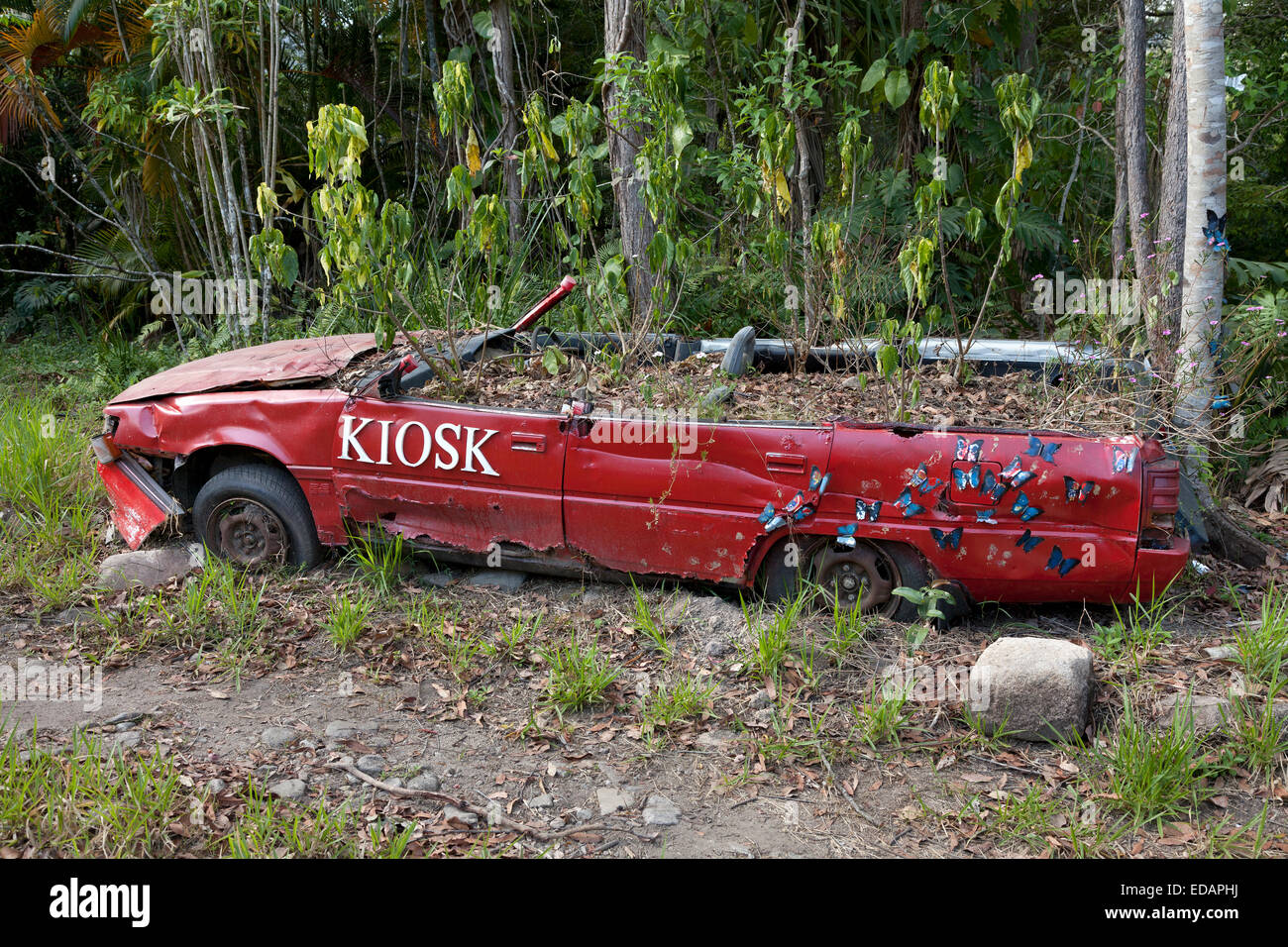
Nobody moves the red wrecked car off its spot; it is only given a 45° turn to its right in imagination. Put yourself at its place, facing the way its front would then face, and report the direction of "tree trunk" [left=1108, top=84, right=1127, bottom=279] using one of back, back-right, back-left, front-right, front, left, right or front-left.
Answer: right

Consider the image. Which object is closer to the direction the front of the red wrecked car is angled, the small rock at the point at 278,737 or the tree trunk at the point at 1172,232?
the small rock

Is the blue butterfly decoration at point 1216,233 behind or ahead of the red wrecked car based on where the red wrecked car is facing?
behind

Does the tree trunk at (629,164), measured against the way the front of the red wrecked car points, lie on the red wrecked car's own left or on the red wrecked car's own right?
on the red wrecked car's own right

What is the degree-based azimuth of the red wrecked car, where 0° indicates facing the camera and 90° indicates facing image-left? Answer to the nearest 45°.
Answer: approximately 90°

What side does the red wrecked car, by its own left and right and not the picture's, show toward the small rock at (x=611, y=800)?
left

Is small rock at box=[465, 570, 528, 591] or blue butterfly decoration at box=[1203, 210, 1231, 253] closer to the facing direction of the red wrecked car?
the small rock

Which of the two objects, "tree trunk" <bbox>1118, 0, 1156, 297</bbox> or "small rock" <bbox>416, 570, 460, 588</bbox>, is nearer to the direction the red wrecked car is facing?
the small rock

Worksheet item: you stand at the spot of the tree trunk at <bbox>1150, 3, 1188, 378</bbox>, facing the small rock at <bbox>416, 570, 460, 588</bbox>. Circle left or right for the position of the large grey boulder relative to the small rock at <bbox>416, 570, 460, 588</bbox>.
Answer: left

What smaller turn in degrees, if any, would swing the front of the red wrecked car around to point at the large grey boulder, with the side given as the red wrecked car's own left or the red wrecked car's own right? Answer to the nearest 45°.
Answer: approximately 135° to the red wrecked car's own left

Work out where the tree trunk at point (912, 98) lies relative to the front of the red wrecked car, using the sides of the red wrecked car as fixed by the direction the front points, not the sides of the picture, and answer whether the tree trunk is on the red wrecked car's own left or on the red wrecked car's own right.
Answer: on the red wrecked car's own right

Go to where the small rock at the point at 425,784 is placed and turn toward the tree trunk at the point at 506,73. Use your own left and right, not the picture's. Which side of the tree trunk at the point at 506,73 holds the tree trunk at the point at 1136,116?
right

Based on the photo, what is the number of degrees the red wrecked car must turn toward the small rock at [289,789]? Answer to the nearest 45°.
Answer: approximately 45° to its left

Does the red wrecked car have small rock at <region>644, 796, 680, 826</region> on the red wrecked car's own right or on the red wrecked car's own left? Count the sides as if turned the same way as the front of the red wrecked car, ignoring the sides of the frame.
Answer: on the red wrecked car's own left
